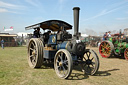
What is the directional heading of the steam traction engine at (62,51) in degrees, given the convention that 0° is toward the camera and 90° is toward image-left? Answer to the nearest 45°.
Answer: approximately 315°
